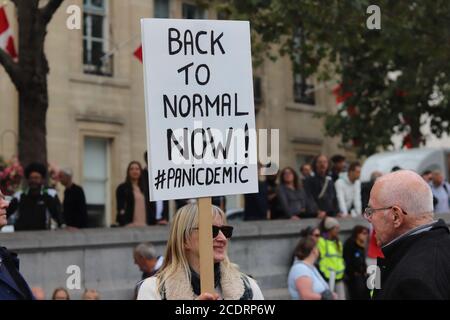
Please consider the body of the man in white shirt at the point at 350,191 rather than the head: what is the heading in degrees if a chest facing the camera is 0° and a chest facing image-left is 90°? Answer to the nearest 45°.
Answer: approximately 315°

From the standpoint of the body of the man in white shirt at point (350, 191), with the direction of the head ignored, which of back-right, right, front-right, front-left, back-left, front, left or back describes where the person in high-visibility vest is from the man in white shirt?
front-right

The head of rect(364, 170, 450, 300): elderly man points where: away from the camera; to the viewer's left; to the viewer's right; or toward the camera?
to the viewer's left

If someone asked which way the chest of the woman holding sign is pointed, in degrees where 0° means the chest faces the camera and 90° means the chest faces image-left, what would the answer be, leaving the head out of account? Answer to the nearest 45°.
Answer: approximately 315°
